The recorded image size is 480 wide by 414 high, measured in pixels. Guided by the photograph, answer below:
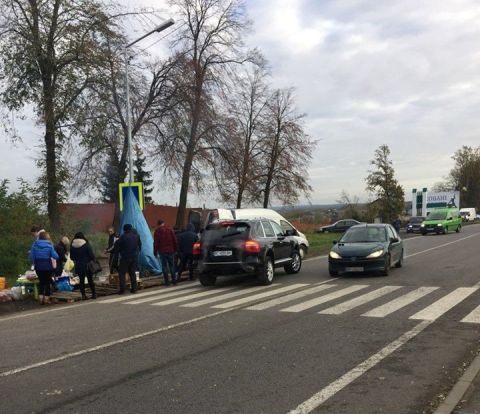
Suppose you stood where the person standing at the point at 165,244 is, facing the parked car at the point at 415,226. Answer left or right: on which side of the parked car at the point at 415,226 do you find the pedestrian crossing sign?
left

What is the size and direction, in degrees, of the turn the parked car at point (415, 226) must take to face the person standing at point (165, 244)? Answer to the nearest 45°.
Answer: approximately 45° to its left

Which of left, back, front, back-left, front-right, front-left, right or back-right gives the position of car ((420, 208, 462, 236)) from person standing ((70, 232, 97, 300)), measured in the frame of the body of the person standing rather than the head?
front-right

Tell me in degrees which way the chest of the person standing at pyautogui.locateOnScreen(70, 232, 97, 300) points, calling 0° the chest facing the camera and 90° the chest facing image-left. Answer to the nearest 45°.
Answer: approximately 180°

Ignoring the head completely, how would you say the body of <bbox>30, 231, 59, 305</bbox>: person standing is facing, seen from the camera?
away from the camera

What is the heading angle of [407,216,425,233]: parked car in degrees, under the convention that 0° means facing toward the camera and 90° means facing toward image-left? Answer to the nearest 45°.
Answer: approximately 45°

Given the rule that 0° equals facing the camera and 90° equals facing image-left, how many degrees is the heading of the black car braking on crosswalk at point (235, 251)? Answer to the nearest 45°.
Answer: approximately 225°

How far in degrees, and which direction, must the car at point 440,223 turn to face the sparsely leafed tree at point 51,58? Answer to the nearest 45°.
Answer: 0° — it already faces it

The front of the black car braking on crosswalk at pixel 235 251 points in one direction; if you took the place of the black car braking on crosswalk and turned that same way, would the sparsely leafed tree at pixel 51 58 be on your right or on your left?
on your left
